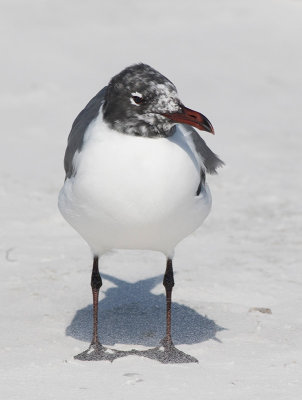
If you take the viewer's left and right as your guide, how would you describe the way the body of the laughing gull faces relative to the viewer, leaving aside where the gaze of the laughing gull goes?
facing the viewer
